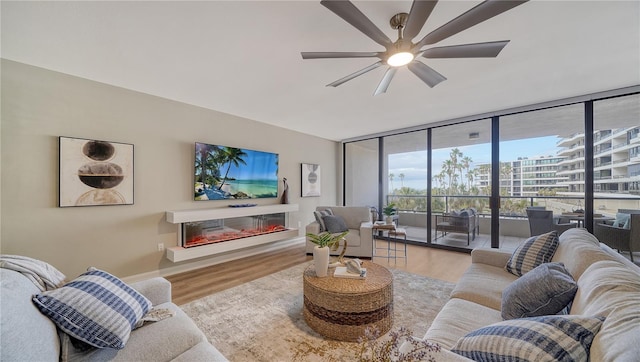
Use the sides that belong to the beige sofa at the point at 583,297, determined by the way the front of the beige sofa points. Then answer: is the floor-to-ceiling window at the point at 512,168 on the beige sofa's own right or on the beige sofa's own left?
on the beige sofa's own right

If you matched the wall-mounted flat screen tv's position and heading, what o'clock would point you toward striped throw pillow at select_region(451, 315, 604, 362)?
The striped throw pillow is roughly at 1 o'clock from the wall-mounted flat screen tv.

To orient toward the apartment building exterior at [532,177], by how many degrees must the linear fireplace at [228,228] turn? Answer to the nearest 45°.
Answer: approximately 45° to its left

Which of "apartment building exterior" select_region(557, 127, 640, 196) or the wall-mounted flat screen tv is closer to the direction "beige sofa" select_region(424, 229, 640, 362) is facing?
the wall-mounted flat screen tv

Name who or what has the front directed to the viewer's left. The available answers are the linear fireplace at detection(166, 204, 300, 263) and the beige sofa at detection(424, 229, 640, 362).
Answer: the beige sofa

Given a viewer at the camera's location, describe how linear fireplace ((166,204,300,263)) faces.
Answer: facing the viewer and to the right of the viewer

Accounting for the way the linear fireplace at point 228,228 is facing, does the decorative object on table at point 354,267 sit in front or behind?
in front

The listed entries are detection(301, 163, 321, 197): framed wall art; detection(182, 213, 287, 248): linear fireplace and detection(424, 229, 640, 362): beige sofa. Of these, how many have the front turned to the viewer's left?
1

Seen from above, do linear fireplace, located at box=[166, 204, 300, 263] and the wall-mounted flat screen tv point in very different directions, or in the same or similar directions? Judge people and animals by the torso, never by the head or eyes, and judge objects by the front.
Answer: same or similar directions

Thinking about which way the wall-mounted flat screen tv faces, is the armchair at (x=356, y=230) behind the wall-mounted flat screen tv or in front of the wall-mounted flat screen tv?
in front

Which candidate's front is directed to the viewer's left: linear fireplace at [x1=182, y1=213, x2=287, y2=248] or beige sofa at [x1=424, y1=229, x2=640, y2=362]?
the beige sofa

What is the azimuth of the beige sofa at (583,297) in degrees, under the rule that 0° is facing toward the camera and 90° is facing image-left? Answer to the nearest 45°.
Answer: approximately 90°

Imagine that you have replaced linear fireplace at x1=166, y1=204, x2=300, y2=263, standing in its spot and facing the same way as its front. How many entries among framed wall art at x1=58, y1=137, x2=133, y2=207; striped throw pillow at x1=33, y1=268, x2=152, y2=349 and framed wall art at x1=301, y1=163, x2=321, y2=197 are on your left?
1

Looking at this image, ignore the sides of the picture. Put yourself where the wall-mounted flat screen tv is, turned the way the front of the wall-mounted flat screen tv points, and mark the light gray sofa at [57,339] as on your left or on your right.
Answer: on your right

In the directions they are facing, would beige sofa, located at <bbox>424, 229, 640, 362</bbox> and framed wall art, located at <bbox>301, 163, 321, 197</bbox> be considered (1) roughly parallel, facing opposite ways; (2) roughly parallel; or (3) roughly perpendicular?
roughly parallel, facing opposite ways

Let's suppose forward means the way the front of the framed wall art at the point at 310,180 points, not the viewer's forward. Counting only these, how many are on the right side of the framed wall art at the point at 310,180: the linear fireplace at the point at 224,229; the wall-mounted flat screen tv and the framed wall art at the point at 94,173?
3

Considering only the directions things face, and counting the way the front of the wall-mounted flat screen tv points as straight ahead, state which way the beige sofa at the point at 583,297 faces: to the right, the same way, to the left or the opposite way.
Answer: the opposite way

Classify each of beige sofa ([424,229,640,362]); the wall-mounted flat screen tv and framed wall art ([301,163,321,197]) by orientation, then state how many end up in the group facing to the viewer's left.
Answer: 1

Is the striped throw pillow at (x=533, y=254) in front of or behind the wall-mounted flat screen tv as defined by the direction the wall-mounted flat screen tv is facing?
in front

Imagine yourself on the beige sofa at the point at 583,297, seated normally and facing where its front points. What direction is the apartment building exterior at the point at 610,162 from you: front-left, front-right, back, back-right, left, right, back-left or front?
right
